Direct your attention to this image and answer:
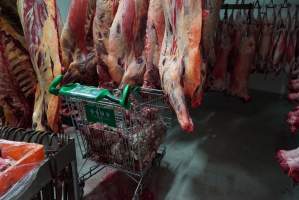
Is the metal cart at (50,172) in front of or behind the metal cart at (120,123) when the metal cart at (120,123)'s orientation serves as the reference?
behind

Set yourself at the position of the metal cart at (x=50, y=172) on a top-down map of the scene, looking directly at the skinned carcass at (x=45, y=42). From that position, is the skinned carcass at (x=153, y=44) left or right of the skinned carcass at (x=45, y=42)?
right

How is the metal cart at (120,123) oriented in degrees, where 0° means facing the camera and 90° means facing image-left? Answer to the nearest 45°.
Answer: approximately 225°
